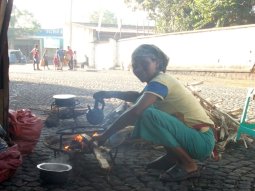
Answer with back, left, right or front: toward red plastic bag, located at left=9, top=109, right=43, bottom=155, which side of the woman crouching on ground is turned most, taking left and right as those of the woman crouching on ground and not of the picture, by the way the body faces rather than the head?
front

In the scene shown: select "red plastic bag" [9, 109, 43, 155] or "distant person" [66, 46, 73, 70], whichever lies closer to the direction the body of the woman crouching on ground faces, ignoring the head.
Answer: the red plastic bag

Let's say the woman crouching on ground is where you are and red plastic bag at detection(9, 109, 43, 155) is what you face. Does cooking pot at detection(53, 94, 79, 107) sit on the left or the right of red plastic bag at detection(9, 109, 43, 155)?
right

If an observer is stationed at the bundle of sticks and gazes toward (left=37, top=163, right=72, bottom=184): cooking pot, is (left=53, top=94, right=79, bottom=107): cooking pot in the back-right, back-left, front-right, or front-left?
front-right

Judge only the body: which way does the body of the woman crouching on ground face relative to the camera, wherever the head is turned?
to the viewer's left

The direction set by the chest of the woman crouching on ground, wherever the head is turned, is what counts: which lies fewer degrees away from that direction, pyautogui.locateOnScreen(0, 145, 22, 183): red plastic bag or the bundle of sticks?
the red plastic bag

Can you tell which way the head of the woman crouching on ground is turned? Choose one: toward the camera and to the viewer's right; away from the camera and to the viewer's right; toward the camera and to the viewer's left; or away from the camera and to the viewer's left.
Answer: toward the camera and to the viewer's left

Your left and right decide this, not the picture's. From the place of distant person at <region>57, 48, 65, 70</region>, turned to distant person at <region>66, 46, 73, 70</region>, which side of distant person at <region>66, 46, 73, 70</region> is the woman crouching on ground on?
right

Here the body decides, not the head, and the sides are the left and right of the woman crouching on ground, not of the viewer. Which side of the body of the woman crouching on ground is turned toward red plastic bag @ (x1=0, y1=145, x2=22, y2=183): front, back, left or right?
front

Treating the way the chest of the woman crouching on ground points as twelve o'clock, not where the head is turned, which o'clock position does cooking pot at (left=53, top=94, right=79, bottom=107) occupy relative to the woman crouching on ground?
The cooking pot is roughly at 2 o'clock from the woman crouching on ground.

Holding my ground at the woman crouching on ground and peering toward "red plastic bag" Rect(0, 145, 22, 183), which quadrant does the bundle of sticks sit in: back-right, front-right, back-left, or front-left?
back-right

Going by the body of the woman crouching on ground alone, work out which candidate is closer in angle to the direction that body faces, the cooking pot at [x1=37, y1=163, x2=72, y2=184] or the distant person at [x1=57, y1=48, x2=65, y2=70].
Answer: the cooking pot

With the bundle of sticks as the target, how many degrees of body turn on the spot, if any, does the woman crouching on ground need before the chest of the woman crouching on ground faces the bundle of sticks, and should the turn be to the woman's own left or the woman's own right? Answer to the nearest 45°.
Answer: approximately 135° to the woman's own right

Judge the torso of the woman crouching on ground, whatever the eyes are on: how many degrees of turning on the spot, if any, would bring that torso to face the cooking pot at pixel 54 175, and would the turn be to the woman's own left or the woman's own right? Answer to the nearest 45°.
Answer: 0° — they already face it

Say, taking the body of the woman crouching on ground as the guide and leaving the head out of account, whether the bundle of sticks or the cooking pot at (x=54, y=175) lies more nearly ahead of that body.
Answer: the cooking pot

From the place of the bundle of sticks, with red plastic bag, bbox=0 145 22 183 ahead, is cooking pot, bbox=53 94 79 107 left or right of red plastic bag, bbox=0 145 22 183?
right
